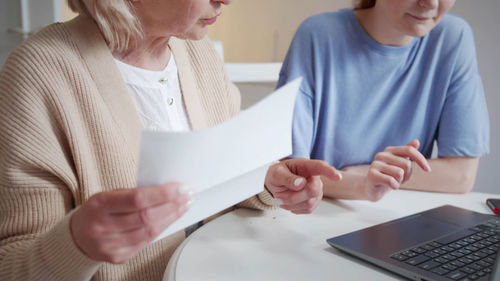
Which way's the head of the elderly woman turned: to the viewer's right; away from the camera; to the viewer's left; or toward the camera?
to the viewer's right

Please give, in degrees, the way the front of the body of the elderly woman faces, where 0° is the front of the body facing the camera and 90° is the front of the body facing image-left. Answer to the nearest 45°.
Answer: approximately 315°
